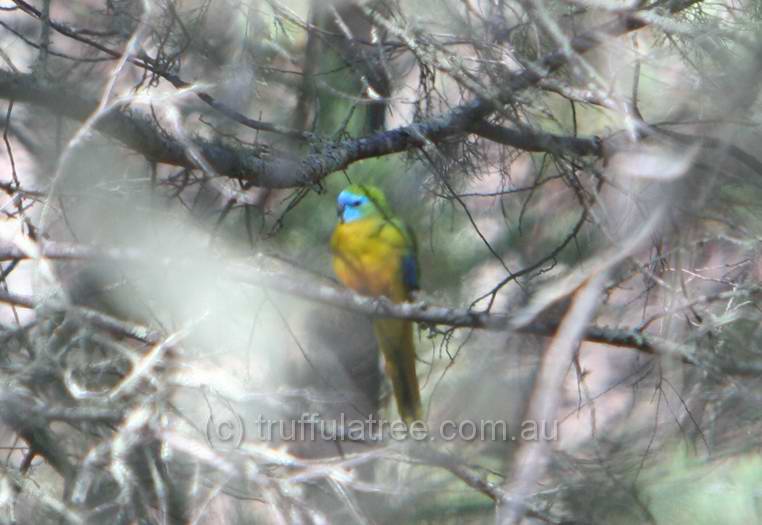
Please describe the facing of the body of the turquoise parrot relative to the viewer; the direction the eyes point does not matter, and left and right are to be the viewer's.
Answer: facing the viewer and to the left of the viewer
